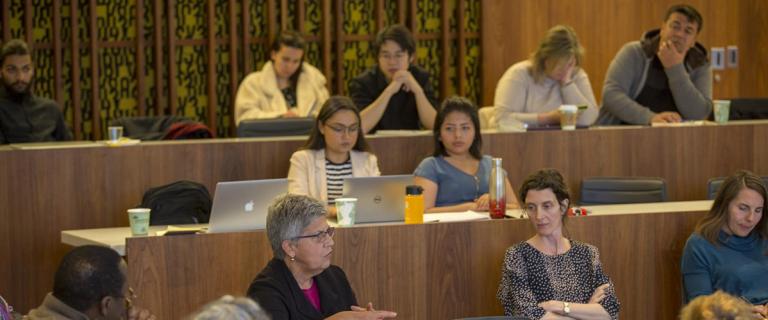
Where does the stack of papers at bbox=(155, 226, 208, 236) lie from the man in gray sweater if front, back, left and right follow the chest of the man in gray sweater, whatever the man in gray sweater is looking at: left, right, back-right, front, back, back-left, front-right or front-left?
front-right

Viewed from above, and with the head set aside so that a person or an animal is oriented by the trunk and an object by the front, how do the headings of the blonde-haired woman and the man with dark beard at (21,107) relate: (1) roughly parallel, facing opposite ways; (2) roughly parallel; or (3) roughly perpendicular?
roughly parallel

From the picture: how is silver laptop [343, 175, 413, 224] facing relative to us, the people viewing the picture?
facing away from the viewer

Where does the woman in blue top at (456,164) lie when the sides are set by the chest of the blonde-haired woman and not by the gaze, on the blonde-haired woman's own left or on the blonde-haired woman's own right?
on the blonde-haired woman's own right

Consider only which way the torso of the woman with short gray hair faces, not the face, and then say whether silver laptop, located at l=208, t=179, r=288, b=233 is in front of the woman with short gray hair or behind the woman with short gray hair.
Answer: behind

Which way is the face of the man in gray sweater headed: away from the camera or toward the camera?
toward the camera

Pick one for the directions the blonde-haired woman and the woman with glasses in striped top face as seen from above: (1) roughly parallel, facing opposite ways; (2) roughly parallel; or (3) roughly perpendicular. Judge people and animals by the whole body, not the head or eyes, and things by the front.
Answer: roughly parallel

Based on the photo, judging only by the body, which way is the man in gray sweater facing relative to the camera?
toward the camera

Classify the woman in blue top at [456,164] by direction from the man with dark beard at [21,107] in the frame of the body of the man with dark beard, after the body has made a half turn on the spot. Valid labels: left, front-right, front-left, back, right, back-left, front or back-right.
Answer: back-right

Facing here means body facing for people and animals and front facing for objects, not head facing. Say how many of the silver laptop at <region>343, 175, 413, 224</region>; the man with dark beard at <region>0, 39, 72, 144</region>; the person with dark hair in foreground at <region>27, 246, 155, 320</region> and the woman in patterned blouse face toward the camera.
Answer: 2

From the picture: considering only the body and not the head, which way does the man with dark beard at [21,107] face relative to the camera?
toward the camera

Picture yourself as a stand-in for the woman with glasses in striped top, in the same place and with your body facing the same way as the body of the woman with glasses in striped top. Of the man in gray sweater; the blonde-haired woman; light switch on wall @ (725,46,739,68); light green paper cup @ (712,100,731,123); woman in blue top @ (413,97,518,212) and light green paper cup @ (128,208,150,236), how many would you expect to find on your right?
1

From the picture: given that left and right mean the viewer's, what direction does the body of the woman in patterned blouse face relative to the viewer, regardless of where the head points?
facing the viewer

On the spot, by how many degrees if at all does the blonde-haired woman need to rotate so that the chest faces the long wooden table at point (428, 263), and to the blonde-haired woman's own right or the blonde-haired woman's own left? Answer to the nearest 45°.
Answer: approximately 45° to the blonde-haired woman's own right

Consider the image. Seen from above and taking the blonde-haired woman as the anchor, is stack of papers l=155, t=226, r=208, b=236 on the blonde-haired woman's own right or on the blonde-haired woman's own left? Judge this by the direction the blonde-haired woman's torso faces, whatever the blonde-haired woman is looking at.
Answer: on the blonde-haired woman's own right
